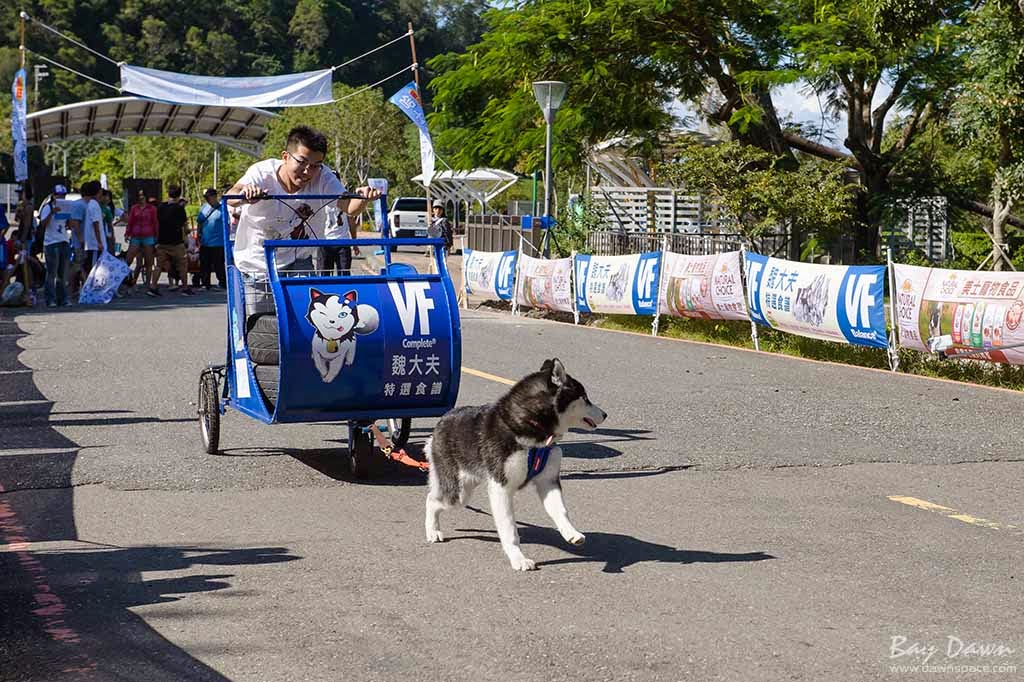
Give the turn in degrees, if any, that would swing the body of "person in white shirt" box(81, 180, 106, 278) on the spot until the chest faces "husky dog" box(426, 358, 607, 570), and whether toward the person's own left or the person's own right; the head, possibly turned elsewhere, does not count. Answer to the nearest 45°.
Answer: approximately 90° to the person's own right

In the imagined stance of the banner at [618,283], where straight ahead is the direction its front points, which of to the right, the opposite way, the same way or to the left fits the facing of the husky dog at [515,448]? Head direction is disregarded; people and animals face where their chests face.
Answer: to the left

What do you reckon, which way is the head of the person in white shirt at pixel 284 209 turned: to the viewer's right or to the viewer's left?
to the viewer's right

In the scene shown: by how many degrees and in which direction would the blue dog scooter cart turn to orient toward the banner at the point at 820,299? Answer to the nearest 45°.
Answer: approximately 90° to its left

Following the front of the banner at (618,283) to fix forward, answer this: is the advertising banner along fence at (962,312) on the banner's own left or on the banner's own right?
on the banner's own left
